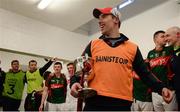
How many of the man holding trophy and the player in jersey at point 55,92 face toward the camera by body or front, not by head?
2

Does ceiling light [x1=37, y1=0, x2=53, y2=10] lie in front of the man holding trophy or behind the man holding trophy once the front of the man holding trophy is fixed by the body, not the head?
behind

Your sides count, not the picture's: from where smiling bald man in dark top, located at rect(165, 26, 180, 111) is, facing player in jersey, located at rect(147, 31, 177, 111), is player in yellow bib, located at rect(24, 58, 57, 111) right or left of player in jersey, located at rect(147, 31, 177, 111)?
left

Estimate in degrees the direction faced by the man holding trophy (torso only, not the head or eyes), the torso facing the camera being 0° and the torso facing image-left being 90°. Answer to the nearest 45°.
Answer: approximately 0°
